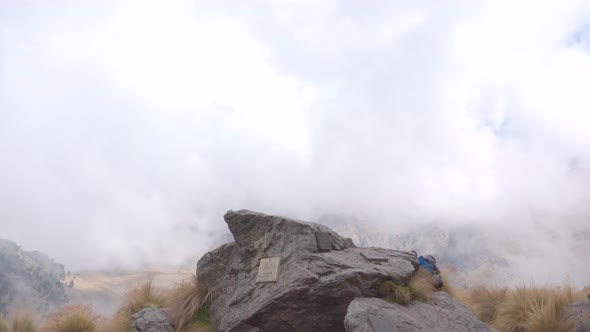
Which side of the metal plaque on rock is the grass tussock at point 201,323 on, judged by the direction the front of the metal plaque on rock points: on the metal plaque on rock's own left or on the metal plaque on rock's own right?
on the metal plaque on rock's own right

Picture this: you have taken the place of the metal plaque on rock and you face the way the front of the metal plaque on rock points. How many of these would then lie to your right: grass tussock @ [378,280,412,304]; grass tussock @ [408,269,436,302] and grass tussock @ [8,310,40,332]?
1

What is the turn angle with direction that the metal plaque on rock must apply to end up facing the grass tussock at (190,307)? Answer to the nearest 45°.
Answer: approximately 90° to its right

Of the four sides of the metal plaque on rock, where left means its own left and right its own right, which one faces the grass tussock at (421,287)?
left

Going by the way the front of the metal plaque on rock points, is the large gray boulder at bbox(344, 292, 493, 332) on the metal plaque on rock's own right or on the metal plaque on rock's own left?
on the metal plaque on rock's own left

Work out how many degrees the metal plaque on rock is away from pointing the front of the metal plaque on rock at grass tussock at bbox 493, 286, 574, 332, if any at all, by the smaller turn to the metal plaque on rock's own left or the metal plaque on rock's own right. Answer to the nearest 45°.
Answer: approximately 90° to the metal plaque on rock's own left

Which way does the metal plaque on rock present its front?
toward the camera
